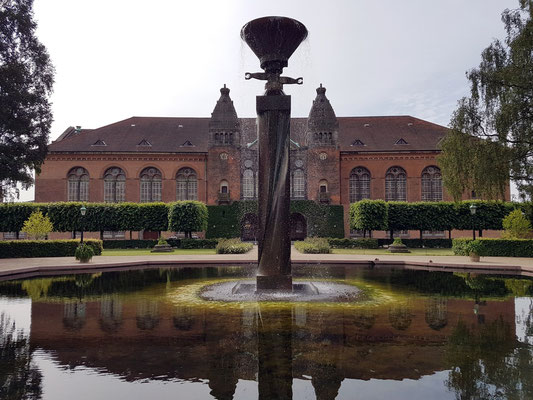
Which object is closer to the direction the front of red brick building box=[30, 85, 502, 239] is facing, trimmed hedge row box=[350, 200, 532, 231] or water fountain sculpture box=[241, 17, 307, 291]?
the water fountain sculpture

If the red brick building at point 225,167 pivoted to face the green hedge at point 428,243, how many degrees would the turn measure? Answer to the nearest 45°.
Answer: approximately 45° to its left

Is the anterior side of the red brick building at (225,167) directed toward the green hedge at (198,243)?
yes

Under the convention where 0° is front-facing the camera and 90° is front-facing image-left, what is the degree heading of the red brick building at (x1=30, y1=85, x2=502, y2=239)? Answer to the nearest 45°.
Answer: approximately 0°

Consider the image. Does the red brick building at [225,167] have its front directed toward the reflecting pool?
yes

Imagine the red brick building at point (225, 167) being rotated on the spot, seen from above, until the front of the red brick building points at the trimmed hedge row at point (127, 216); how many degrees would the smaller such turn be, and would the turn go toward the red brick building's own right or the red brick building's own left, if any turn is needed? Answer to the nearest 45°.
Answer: approximately 45° to the red brick building's own right

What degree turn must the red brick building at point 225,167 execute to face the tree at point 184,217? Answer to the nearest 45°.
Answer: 0° — it already faces it
